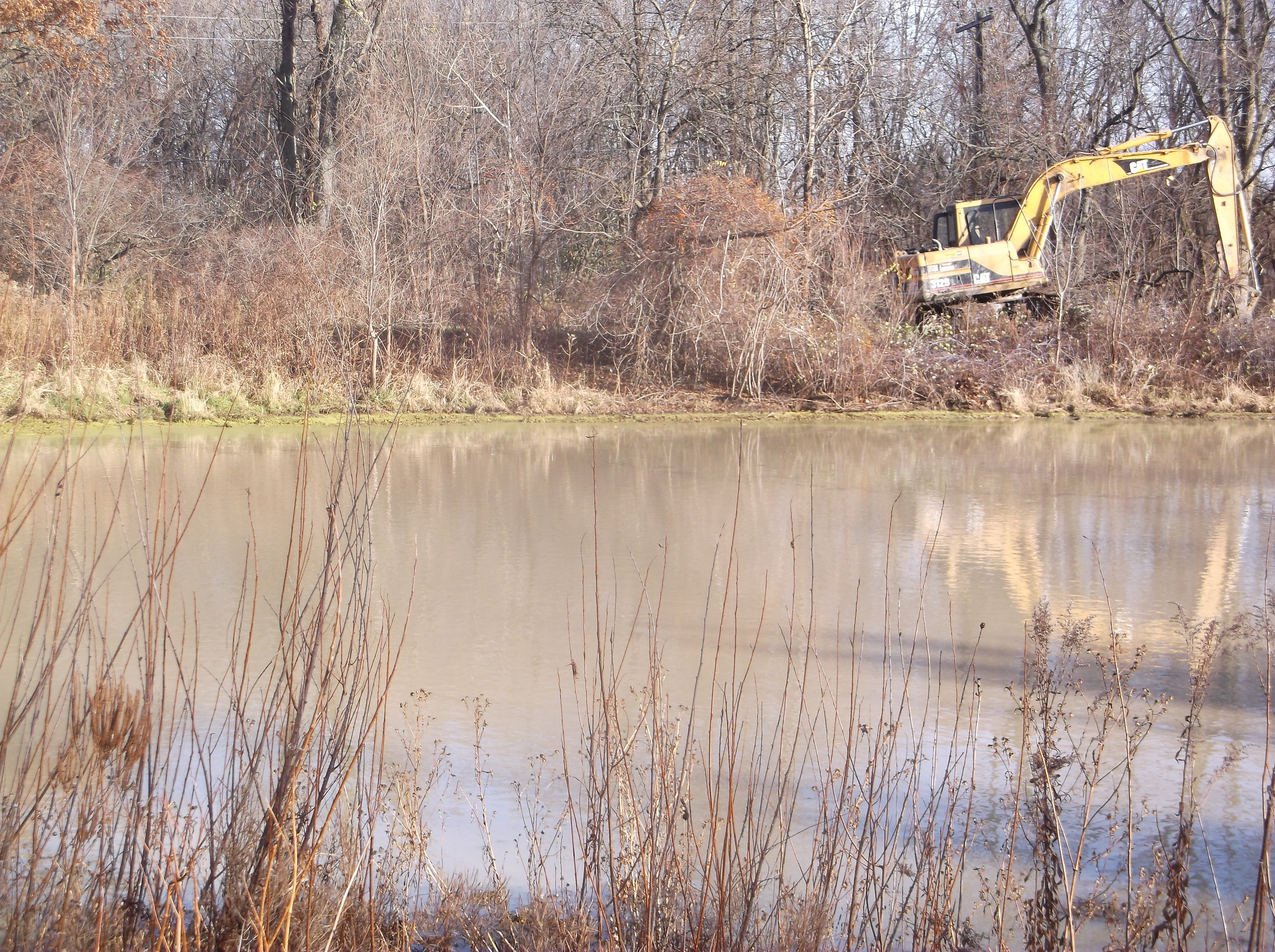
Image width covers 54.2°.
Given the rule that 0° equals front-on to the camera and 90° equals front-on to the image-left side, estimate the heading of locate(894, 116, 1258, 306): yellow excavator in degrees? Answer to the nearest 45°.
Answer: approximately 270°

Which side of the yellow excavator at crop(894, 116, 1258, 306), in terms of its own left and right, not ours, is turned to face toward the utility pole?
left
